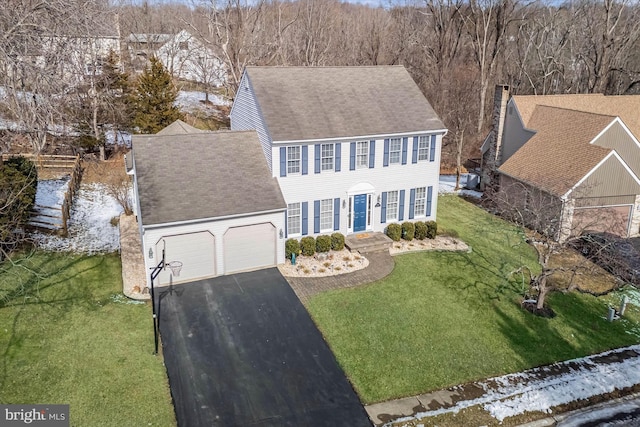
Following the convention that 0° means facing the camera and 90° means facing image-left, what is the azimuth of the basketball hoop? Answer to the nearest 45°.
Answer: approximately 270°

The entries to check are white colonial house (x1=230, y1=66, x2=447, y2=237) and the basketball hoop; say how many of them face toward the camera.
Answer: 1

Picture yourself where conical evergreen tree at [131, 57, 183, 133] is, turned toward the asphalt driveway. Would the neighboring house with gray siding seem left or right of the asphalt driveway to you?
left

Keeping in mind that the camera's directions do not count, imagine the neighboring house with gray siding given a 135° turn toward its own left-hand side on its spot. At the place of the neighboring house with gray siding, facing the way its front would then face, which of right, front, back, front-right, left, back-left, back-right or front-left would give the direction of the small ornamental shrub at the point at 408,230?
back-left

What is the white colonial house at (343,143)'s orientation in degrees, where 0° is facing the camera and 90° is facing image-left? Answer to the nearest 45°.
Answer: approximately 0°

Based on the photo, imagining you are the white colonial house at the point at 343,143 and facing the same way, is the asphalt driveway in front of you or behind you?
in front

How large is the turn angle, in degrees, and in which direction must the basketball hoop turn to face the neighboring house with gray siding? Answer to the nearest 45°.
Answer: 0° — it already faces it

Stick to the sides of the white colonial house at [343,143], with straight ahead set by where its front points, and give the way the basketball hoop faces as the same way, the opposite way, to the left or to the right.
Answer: to the left

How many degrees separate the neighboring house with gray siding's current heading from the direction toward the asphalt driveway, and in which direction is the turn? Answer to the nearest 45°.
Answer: approximately 90° to its right

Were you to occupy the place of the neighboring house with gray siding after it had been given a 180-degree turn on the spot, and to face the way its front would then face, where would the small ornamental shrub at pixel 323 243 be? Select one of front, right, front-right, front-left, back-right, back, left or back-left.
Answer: left

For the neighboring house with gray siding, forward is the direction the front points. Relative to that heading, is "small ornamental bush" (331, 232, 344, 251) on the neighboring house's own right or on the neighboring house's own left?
on the neighboring house's own right
